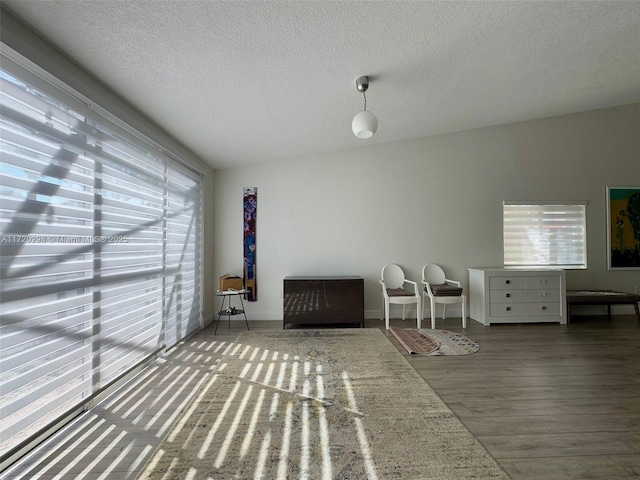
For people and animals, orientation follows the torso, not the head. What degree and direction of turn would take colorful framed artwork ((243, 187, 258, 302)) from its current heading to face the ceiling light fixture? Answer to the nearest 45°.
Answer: approximately 45° to its left

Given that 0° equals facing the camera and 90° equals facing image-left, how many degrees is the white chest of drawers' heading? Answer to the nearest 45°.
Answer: approximately 315°

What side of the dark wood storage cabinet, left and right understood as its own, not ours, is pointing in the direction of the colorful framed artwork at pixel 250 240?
right

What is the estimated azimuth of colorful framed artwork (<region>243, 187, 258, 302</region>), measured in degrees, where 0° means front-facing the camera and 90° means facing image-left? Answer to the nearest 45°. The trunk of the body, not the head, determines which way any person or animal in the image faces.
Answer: approximately 0°

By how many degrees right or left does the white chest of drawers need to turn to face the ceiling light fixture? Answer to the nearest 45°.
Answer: approximately 90° to its right

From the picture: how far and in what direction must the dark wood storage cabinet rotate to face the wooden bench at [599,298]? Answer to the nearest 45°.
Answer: approximately 90° to its left

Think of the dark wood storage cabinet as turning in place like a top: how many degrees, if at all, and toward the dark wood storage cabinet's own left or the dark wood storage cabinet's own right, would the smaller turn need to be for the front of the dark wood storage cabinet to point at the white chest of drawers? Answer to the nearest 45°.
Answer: approximately 90° to the dark wood storage cabinet's own left

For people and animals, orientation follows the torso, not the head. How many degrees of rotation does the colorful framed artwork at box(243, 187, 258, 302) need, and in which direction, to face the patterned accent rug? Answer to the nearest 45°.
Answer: approximately 45° to its left

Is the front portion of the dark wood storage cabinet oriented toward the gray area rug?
yes

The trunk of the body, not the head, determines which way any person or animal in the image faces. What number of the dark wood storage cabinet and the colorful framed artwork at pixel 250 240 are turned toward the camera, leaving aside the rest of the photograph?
2

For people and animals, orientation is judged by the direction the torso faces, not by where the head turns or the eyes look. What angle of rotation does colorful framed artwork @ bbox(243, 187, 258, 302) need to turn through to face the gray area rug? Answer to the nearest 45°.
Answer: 0° — it already faces it

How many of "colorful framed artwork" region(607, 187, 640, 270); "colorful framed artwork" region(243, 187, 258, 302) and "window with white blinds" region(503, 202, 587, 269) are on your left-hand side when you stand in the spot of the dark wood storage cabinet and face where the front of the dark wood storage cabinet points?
2
